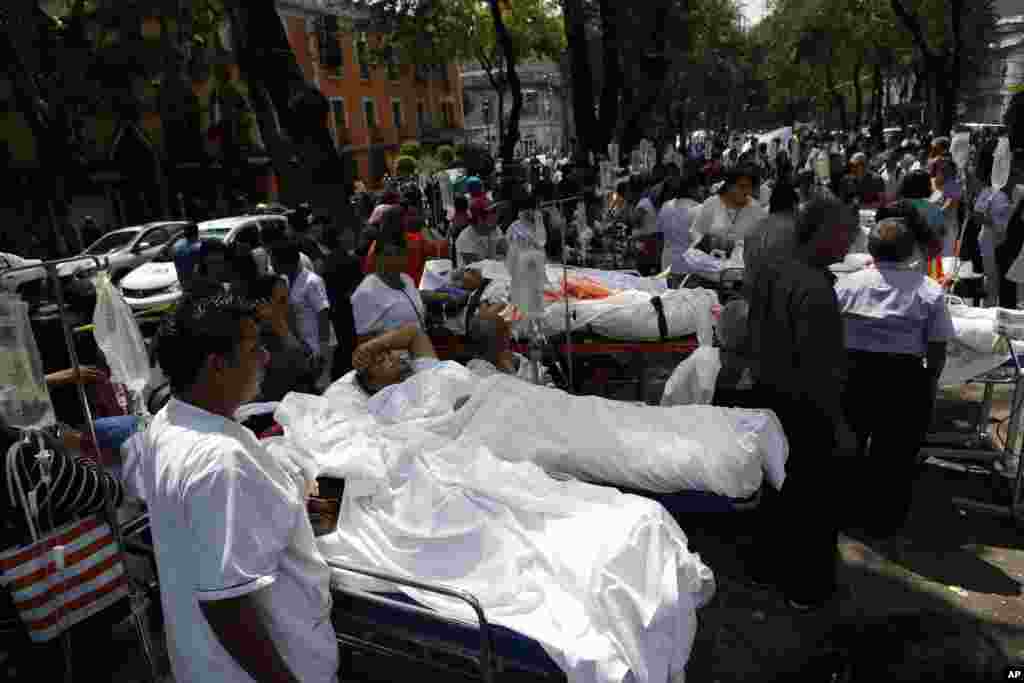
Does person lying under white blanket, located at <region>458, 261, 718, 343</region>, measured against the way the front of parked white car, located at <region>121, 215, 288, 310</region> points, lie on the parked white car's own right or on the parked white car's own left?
on the parked white car's own left

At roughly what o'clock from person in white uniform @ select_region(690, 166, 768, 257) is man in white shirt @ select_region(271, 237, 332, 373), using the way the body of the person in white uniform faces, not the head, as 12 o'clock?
The man in white shirt is roughly at 3 o'clock from the person in white uniform.

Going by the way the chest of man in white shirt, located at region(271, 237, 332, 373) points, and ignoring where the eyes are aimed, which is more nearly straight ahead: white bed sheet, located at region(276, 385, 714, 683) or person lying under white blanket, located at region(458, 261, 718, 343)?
the white bed sheet

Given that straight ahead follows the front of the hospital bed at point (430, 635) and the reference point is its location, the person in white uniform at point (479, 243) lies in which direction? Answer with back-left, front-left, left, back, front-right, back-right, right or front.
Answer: back-left

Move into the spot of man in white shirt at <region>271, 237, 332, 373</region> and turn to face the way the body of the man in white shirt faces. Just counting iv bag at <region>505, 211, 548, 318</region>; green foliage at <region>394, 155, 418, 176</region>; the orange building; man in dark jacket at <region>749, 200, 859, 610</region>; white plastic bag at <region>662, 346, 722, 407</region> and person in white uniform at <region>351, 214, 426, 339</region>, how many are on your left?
4

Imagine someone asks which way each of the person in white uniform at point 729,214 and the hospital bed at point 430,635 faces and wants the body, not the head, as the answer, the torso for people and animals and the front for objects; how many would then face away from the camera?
0

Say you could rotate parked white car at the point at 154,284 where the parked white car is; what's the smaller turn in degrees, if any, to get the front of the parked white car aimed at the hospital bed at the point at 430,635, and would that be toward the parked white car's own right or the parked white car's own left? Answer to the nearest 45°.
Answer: approximately 45° to the parked white car's own left

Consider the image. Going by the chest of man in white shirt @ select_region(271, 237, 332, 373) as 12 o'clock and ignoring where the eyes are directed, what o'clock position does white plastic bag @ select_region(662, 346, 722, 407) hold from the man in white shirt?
The white plastic bag is roughly at 9 o'clock from the man in white shirt.

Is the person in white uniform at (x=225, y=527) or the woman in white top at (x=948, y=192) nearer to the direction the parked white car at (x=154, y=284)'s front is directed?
the person in white uniform

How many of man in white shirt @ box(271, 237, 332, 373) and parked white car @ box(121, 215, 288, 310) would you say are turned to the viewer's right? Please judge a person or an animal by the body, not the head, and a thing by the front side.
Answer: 0

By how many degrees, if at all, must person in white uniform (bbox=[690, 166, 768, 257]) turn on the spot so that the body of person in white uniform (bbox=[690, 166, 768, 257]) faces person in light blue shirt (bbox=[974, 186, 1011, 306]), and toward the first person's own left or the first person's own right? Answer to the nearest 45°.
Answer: approximately 90° to the first person's own left

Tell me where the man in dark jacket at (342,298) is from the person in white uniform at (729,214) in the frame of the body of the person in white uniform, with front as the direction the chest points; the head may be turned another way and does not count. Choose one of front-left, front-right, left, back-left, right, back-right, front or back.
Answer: right

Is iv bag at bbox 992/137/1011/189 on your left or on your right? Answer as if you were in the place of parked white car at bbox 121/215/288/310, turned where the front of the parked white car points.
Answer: on your left

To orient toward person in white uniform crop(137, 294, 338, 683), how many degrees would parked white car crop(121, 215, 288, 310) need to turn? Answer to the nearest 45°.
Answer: approximately 45° to its left

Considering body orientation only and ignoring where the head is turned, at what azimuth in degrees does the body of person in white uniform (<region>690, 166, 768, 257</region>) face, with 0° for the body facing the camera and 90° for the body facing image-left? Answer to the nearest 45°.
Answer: approximately 315°

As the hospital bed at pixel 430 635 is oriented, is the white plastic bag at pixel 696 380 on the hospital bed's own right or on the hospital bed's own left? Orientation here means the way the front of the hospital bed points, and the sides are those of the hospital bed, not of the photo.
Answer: on the hospital bed's own left
